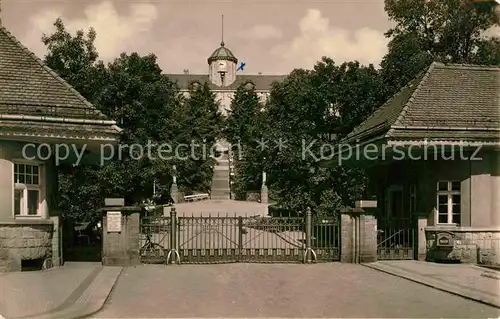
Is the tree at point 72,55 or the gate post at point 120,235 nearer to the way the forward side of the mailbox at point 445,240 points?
the gate post

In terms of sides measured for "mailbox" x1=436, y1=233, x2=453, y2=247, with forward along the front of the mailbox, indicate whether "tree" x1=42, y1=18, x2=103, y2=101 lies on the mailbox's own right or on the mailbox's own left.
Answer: on the mailbox's own right

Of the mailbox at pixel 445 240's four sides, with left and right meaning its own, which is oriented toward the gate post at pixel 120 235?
right

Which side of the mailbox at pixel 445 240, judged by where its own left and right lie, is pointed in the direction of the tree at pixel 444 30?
back

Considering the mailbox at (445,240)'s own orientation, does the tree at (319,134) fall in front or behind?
behind

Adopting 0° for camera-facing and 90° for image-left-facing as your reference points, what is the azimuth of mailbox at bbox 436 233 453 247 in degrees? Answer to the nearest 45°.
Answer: approximately 0°

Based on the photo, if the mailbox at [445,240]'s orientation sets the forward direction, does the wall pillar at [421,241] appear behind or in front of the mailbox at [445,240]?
behind
